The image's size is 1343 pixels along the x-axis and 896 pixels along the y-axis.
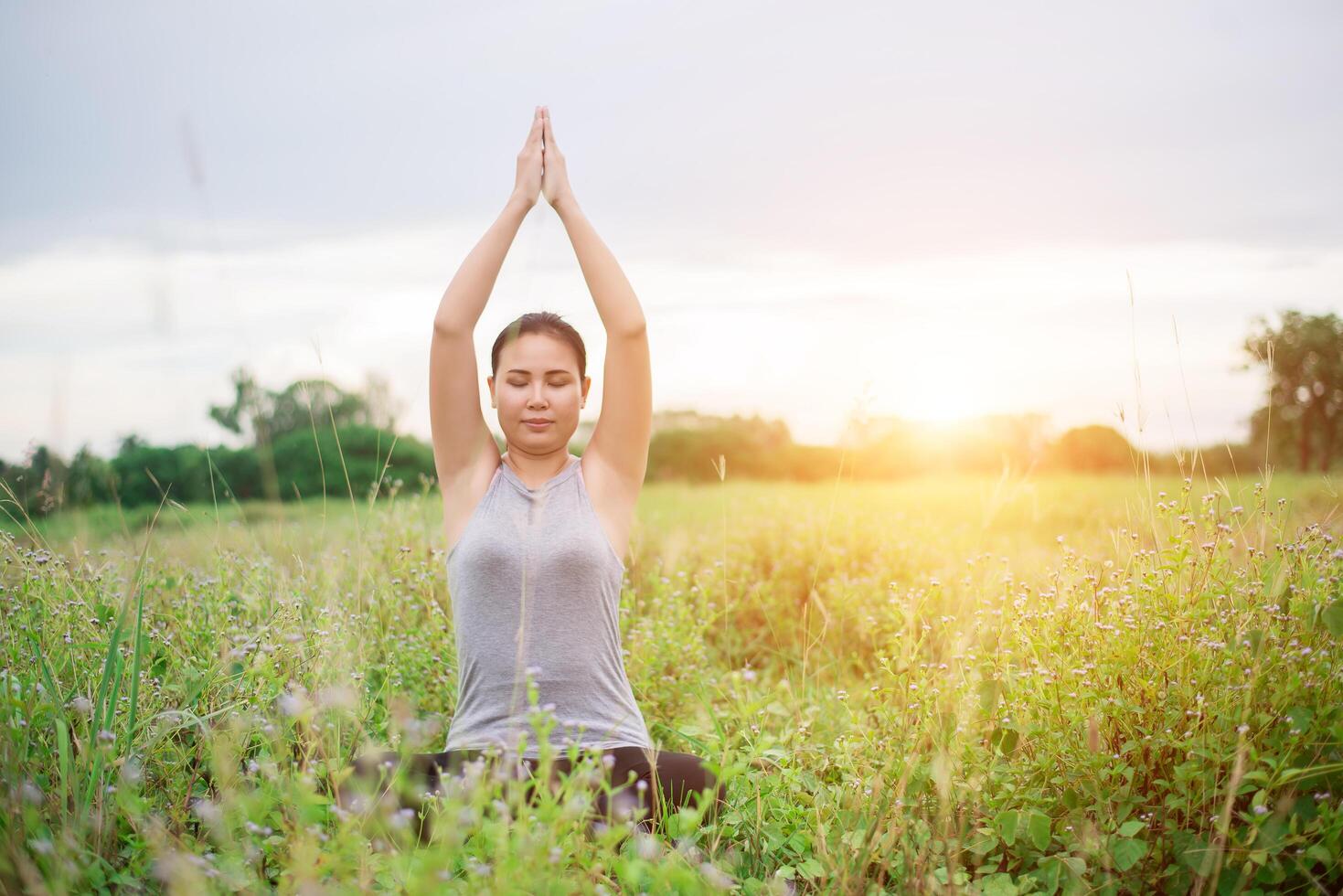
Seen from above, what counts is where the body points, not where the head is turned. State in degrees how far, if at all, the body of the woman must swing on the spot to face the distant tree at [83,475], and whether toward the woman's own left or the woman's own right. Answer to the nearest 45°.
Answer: approximately 135° to the woman's own right

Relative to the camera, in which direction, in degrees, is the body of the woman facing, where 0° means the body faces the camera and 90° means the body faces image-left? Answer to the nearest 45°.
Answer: approximately 0°

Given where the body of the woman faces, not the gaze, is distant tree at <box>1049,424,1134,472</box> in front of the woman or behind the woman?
behind

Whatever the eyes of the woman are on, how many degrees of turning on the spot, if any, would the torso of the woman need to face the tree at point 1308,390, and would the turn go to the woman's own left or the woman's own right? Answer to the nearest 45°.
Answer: approximately 135° to the woman's own left

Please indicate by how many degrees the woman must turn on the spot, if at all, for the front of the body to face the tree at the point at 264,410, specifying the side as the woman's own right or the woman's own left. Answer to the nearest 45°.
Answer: approximately 135° to the woman's own right
